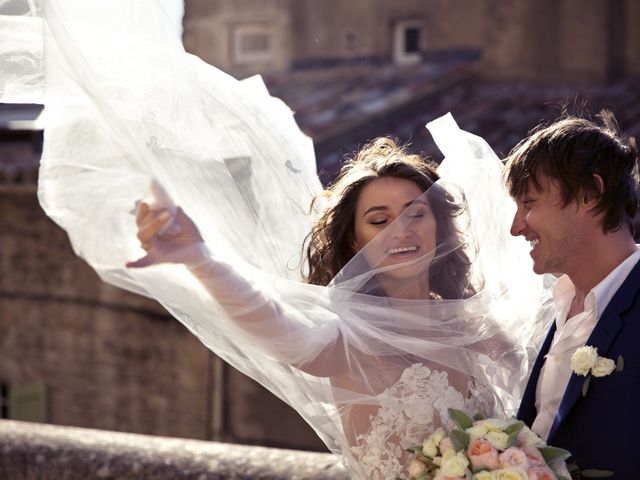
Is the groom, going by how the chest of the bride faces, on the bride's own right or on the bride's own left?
on the bride's own left

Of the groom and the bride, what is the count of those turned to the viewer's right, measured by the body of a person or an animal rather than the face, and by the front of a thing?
0

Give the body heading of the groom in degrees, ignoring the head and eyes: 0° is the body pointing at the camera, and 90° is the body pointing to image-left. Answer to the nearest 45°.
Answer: approximately 45°

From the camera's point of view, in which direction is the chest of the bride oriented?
toward the camera

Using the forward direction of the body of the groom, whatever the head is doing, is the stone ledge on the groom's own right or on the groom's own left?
on the groom's own right
